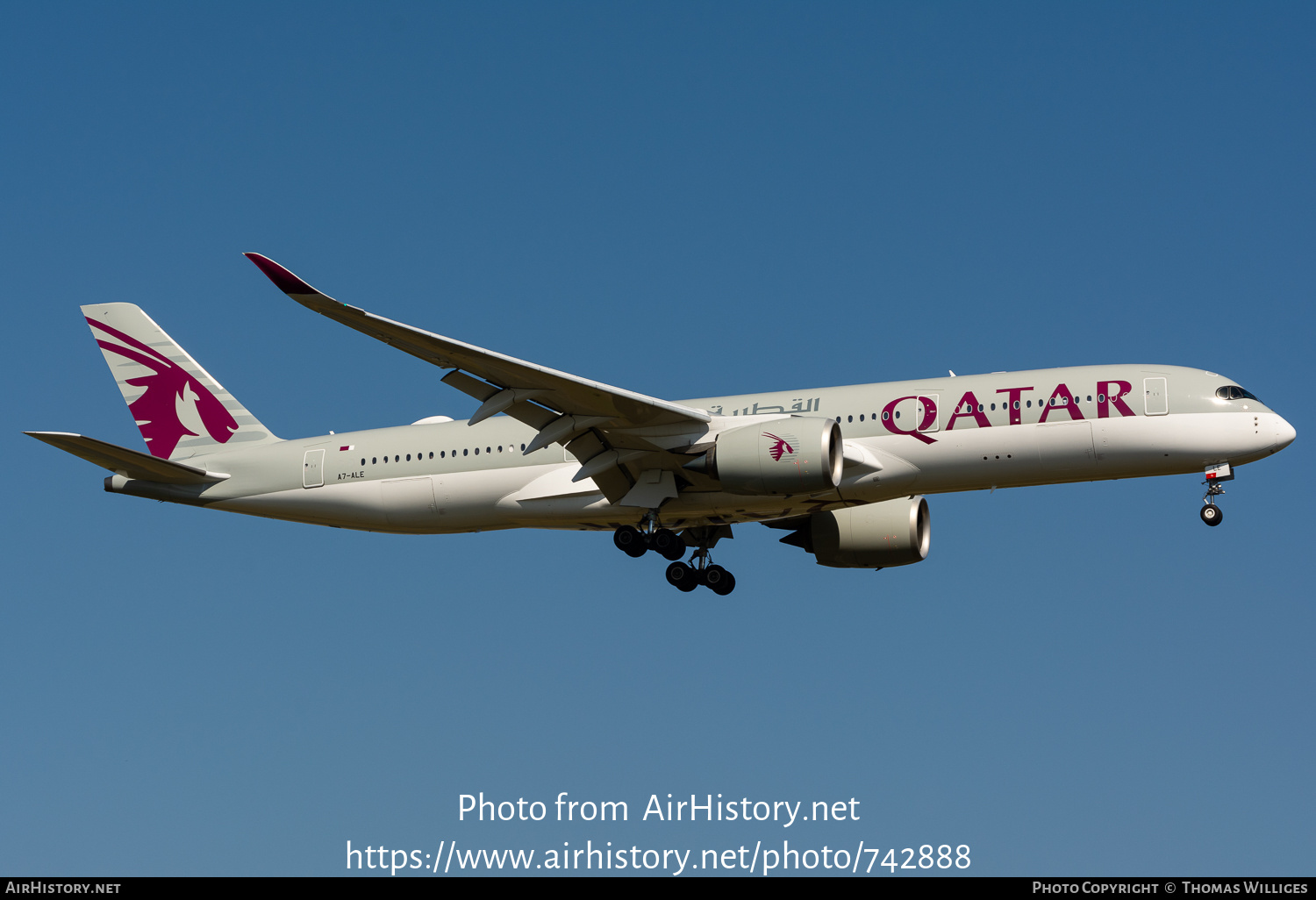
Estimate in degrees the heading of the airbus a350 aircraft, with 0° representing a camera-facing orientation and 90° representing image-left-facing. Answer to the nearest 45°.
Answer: approximately 270°
